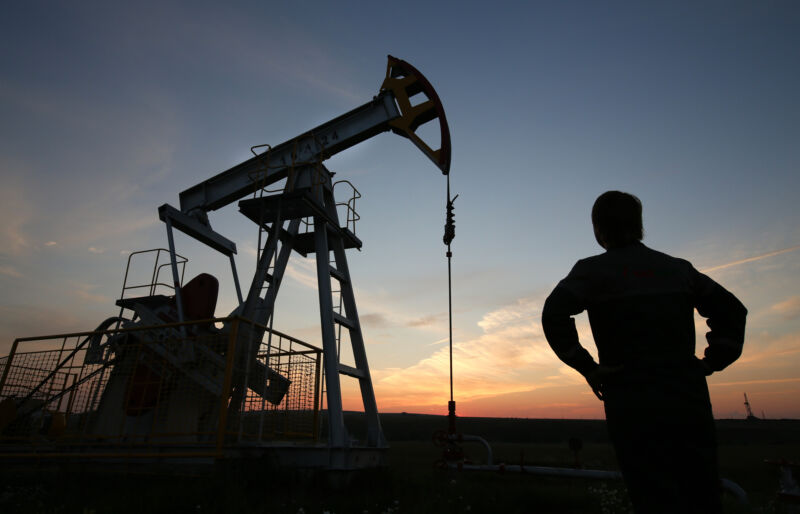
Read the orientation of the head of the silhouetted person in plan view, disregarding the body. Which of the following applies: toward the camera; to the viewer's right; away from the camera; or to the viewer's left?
away from the camera

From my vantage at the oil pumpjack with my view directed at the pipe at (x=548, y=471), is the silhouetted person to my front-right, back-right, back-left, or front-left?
front-right

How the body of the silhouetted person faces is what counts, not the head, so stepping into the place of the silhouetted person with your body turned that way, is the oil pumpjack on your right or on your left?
on your left

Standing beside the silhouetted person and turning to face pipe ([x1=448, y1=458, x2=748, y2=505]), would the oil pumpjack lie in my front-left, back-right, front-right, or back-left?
front-left

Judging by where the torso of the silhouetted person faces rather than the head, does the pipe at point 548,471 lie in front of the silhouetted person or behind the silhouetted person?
in front

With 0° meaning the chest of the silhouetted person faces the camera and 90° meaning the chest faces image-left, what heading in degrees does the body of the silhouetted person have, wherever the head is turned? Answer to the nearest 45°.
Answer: approximately 180°

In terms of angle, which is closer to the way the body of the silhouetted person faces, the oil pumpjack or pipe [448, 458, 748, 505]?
the pipe
